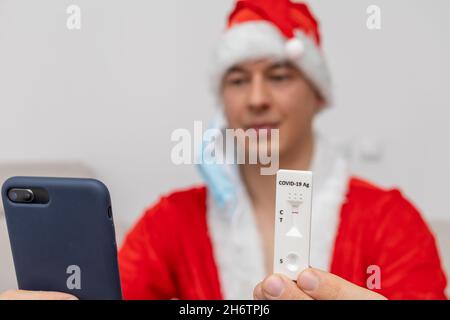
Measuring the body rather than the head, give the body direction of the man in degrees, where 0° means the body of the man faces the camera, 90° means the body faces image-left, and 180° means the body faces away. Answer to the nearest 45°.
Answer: approximately 0°

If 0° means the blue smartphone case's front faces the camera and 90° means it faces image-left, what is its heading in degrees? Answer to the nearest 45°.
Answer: approximately 180°
